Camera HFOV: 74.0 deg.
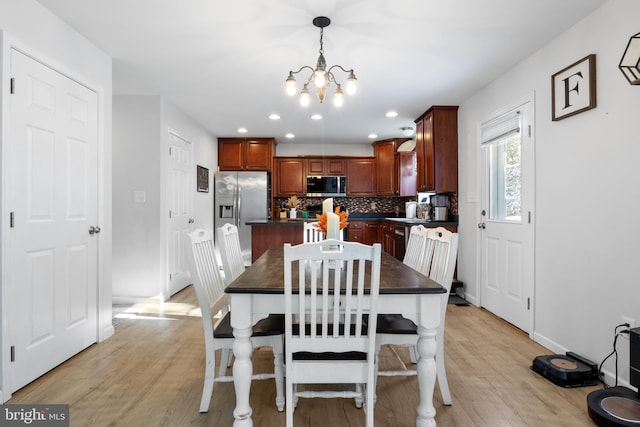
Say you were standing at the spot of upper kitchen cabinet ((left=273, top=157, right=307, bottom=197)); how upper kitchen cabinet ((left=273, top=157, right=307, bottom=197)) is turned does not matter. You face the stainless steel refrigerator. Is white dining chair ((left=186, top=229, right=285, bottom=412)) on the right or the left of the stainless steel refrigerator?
left

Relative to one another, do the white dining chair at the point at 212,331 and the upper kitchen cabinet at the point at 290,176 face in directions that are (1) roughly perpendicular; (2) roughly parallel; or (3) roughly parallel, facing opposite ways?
roughly perpendicular

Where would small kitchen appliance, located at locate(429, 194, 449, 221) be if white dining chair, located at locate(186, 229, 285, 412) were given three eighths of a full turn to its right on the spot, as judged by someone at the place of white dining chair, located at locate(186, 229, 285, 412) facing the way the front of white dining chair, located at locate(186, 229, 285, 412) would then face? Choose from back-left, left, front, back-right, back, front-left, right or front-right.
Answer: back

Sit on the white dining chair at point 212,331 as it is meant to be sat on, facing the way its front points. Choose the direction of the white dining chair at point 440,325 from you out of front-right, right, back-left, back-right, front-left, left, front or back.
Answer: front

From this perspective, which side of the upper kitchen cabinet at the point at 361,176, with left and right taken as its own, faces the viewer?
front

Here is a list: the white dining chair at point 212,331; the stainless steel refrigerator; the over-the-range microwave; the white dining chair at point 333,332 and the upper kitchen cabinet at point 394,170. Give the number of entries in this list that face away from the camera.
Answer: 1

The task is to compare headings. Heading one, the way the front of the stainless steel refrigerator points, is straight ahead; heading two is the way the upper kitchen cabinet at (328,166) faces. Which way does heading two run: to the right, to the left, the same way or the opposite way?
the same way

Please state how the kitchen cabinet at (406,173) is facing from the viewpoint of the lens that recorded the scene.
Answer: facing to the left of the viewer

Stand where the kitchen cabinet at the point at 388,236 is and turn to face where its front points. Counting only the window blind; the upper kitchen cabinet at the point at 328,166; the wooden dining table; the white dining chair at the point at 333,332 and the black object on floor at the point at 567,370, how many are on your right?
1

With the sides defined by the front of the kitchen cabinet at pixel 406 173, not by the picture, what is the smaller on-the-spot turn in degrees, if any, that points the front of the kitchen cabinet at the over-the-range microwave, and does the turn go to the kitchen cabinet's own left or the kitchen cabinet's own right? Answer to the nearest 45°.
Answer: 0° — it already faces it

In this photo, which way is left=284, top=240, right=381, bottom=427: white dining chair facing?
away from the camera

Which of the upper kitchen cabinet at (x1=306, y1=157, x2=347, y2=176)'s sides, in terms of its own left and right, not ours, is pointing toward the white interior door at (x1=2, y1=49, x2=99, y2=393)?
front

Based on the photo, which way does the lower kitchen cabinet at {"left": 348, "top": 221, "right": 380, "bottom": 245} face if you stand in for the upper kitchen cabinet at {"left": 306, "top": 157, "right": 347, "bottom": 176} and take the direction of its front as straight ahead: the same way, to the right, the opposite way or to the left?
the same way

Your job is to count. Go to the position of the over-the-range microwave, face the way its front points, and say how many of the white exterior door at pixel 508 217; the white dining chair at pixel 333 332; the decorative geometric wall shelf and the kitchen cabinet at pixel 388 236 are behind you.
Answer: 0

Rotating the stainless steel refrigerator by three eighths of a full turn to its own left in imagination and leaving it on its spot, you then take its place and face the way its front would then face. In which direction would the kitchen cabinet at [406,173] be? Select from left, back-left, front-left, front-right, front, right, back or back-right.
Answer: front-right

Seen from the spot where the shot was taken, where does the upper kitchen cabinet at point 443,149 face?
facing to the left of the viewer

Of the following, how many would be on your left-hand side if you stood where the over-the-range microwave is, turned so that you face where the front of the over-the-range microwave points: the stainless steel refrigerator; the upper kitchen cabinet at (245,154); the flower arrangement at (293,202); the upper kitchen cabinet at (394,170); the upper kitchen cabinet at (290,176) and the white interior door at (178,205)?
1

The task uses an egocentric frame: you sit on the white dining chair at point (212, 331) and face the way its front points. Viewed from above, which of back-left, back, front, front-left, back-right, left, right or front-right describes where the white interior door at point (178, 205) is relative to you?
left

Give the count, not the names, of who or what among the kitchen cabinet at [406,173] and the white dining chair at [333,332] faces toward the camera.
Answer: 0
